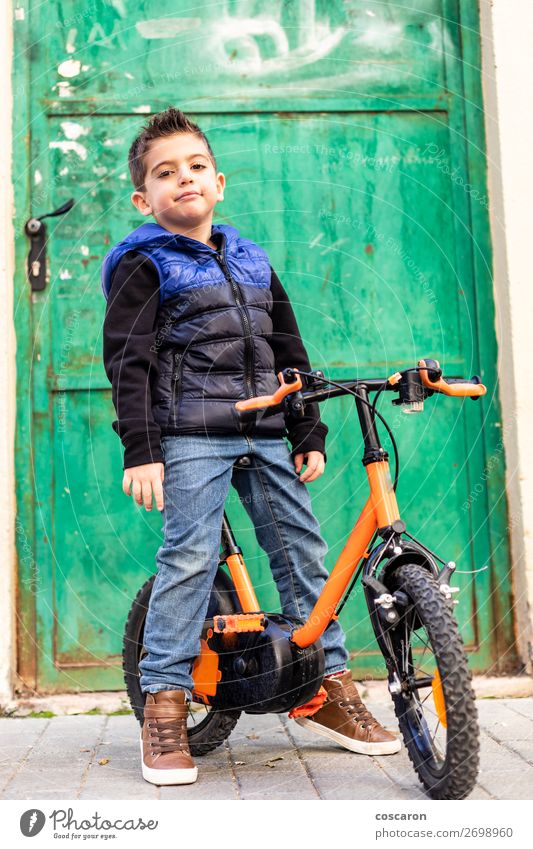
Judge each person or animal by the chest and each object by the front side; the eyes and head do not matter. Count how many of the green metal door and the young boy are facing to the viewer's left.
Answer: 0

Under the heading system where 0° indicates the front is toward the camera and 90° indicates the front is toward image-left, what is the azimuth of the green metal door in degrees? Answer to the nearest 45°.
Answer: approximately 0°
